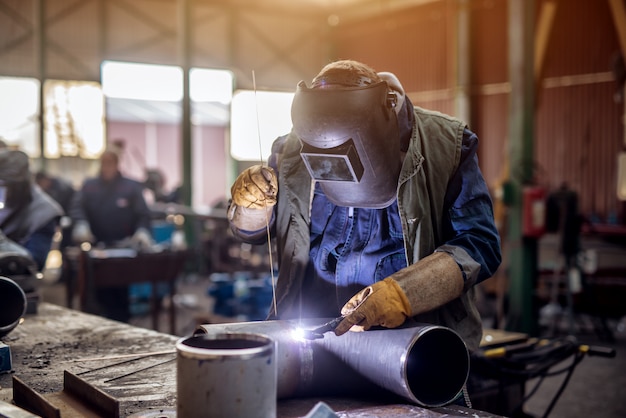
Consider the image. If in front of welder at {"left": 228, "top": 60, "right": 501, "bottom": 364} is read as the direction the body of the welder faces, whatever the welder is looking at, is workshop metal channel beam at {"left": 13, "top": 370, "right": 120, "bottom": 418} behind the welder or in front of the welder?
in front

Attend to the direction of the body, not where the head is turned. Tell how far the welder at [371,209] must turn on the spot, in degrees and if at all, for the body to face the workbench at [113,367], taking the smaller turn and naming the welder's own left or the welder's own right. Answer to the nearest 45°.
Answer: approximately 45° to the welder's own right

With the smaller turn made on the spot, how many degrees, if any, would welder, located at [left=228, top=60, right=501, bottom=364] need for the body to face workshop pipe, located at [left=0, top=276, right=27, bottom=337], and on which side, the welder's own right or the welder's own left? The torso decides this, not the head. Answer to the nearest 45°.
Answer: approximately 45° to the welder's own right

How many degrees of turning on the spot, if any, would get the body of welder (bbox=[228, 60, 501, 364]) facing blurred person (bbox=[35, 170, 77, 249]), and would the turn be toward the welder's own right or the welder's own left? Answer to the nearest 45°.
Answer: approximately 90° to the welder's own right

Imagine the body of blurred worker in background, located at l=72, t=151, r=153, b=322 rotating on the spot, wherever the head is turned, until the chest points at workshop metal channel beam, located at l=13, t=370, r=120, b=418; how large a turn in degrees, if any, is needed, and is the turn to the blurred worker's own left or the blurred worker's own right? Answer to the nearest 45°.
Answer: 0° — they already face it

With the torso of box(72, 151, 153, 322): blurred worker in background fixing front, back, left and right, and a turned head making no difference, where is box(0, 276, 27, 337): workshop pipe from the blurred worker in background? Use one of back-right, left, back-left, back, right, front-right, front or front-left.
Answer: front

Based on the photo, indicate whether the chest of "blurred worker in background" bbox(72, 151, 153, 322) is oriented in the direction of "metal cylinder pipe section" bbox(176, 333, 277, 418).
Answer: yes

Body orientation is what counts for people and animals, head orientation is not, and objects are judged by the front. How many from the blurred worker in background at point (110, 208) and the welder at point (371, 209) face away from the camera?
0

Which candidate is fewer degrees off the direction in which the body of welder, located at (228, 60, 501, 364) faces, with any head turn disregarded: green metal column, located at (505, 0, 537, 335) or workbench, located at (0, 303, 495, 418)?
the workbench

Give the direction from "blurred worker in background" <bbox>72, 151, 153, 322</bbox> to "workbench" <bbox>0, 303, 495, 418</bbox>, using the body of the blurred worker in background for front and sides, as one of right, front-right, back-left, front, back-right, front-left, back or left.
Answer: front

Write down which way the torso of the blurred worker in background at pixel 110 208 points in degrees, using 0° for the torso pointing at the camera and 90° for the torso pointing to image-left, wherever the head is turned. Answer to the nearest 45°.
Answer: approximately 0°

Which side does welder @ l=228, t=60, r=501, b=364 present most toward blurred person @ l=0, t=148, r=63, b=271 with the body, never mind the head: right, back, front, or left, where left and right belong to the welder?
right

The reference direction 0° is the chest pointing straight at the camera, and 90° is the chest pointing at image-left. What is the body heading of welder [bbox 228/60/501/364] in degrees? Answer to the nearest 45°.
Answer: approximately 45°
